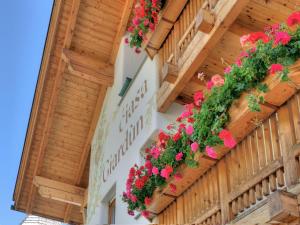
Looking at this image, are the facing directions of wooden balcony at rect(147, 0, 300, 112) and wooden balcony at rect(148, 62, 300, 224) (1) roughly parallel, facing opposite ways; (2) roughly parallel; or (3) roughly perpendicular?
roughly parallel

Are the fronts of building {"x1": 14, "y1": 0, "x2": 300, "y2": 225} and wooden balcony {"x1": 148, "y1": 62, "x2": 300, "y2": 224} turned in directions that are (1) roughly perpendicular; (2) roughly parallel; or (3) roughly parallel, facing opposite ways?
roughly parallel

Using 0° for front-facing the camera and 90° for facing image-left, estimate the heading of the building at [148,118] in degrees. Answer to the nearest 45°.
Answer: approximately 45°

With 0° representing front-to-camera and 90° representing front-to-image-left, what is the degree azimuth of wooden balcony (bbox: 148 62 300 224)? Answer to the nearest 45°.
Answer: approximately 45°

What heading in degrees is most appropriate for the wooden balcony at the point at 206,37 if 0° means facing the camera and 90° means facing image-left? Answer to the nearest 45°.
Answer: approximately 45°

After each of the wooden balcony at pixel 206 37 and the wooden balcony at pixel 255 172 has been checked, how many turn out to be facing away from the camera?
0
